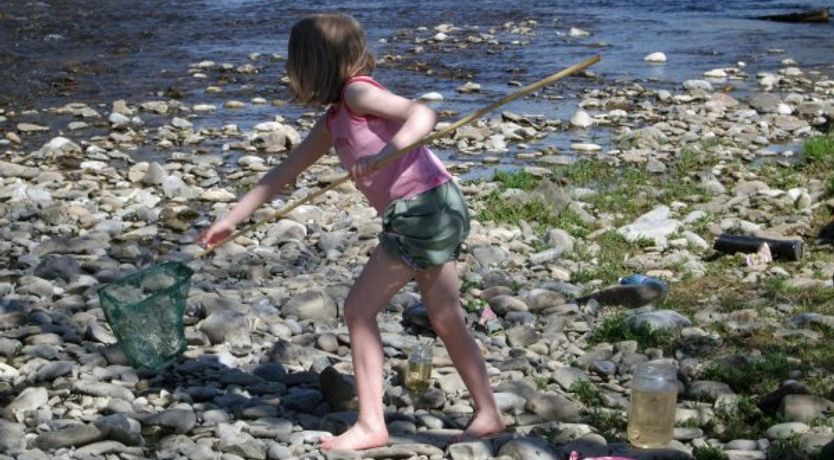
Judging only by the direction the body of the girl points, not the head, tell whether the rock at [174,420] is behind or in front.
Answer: in front

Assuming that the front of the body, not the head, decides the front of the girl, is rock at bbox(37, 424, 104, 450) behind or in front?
in front

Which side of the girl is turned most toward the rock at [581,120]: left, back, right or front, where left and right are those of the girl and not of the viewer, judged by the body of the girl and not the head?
right

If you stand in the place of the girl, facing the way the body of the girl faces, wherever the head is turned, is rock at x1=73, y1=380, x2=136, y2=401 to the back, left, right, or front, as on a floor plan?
front

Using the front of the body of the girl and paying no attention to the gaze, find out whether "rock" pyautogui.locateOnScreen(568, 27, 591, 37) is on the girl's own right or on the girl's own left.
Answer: on the girl's own right

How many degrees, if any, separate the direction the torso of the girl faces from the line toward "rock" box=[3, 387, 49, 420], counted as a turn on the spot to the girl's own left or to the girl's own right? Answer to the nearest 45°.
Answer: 0° — they already face it

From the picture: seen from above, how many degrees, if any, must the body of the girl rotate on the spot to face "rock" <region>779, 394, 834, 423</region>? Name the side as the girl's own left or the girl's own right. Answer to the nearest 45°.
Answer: approximately 180°

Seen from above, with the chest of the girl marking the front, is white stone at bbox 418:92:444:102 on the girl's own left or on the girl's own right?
on the girl's own right

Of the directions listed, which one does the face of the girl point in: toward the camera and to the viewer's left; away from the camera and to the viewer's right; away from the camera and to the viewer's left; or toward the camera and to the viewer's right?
away from the camera and to the viewer's left

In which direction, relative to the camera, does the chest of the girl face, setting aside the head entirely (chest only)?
to the viewer's left
